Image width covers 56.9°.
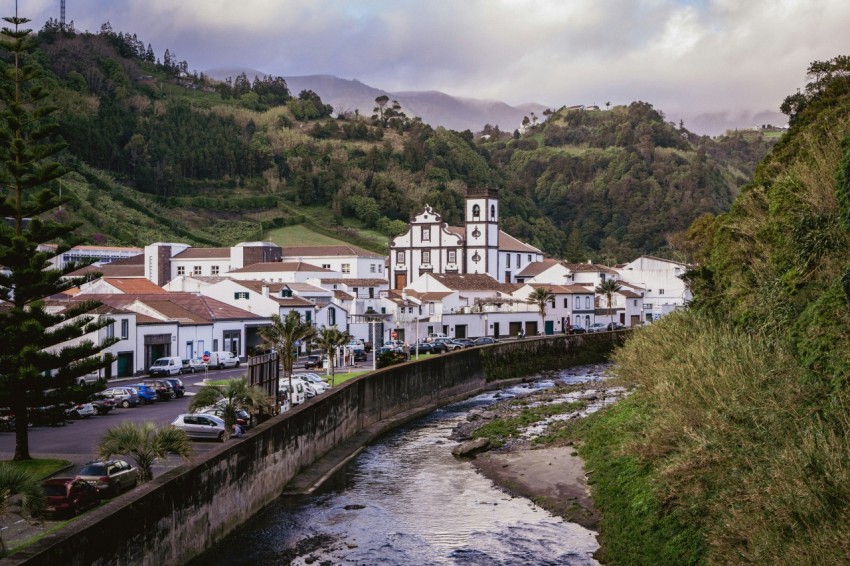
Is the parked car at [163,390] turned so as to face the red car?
no

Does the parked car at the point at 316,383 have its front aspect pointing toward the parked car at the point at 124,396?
no

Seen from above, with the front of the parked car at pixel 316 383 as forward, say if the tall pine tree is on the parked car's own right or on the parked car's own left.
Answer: on the parked car's own right

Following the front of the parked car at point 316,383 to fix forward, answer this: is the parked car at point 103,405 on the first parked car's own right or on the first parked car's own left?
on the first parked car's own right

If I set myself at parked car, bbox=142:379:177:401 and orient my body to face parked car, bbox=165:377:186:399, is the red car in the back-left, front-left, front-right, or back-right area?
back-right

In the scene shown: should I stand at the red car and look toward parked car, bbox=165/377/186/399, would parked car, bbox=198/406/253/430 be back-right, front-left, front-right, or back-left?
front-right

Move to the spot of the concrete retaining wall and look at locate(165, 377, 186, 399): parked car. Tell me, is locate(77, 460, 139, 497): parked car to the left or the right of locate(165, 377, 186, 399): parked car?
left

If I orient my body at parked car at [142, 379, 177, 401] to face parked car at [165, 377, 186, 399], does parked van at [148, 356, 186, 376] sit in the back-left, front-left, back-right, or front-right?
front-left

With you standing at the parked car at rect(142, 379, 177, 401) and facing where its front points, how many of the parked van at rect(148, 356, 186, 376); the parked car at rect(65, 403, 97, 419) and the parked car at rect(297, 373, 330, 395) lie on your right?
1

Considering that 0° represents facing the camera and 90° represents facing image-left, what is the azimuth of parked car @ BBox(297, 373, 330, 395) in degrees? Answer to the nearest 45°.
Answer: approximately 315°

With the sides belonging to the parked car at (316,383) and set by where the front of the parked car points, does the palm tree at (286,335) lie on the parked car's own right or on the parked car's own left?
on the parked car's own right
